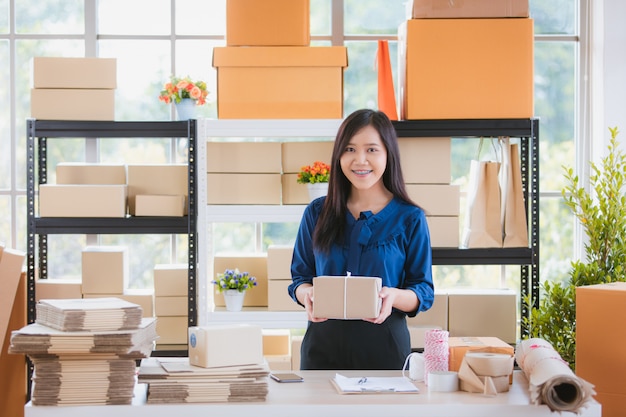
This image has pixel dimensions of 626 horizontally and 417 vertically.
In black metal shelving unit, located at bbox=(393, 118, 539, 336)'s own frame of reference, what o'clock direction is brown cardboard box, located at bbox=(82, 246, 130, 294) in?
The brown cardboard box is roughly at 3 o'clock from the black metal shelving unit.

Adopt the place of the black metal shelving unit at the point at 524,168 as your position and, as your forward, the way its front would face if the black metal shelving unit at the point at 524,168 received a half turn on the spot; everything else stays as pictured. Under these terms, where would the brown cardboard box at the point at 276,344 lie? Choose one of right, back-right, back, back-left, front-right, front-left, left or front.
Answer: left

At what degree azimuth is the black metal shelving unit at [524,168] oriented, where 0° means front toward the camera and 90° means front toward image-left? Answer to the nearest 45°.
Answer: approximately 0°

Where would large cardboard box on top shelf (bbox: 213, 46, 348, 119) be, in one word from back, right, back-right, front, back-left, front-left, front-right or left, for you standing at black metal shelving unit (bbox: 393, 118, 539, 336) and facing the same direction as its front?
right

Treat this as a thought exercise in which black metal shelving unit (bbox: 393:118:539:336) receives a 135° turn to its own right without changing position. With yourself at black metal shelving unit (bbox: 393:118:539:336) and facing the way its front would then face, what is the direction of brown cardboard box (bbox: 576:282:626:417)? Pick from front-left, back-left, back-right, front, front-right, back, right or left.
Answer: back-left

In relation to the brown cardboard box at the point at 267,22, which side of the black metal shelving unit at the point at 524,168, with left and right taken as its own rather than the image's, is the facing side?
right

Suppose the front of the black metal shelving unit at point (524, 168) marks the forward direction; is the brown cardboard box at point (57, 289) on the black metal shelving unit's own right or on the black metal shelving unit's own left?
on the black metal shelving unit's own right

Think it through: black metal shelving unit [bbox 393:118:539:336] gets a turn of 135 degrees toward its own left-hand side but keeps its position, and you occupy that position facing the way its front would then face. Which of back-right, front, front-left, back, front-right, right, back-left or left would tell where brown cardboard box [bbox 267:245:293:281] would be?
back-left

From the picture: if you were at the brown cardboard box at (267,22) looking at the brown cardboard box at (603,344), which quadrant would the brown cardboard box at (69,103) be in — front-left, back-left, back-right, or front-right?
back-right

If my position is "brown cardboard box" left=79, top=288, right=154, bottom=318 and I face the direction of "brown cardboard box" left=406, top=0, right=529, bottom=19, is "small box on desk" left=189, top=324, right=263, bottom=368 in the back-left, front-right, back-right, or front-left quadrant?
front-right

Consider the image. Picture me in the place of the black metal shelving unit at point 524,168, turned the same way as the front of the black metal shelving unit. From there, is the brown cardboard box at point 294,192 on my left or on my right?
on my right

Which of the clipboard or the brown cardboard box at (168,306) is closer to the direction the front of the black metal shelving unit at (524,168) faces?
the clipboard

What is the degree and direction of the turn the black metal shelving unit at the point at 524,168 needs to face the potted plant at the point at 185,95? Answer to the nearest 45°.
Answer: approximately 90° to its right

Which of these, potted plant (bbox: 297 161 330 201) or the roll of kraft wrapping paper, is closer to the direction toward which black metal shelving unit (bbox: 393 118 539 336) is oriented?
the roll of kraft wrapping paper

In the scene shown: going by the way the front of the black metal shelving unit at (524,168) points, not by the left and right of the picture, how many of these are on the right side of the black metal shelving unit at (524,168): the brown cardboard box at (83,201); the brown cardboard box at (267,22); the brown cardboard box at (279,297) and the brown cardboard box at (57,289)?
4

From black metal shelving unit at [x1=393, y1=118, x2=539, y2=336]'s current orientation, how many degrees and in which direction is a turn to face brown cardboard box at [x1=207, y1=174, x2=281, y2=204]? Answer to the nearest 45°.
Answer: approximately 90° to its right

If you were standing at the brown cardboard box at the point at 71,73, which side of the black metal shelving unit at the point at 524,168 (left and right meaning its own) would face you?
right

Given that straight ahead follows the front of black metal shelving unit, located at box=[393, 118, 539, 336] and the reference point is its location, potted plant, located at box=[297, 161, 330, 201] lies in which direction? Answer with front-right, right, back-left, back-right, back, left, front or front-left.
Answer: right

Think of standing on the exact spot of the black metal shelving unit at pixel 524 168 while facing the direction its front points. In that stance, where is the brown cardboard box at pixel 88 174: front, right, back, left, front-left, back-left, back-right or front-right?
right
